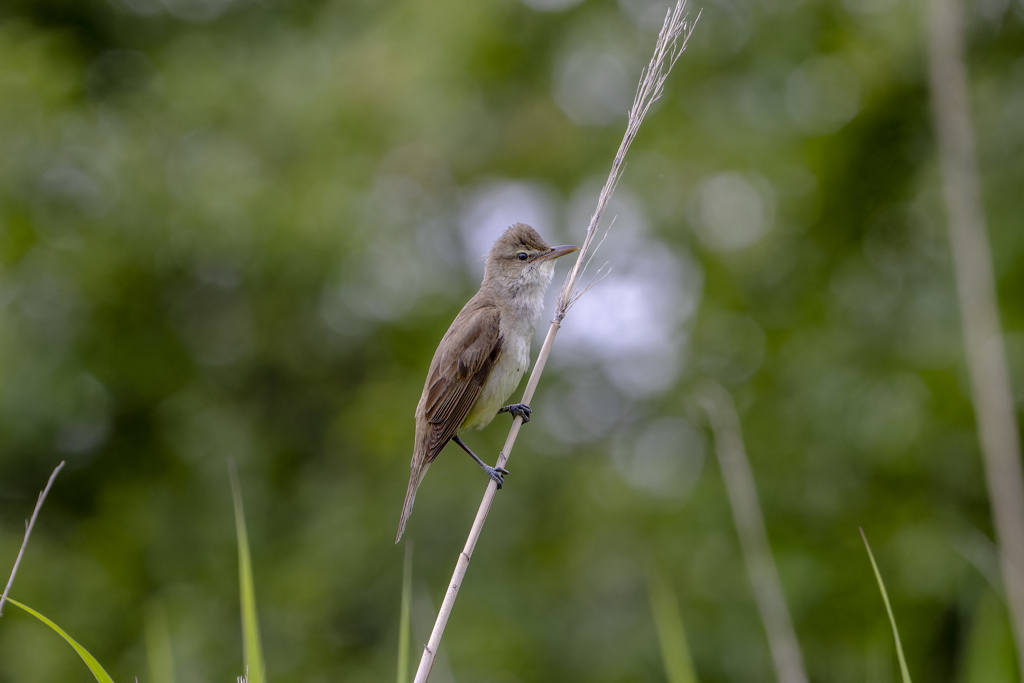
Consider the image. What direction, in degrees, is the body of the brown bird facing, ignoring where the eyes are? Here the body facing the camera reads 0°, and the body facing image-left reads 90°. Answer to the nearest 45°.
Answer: approximately 270°
